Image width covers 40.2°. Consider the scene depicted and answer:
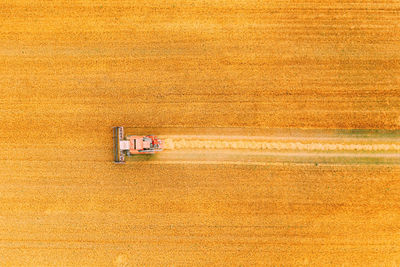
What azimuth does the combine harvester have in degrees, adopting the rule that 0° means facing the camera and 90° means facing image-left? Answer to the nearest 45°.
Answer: approximately 90°
